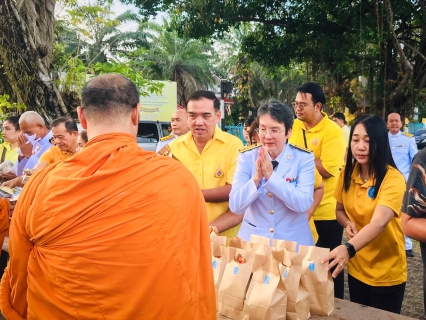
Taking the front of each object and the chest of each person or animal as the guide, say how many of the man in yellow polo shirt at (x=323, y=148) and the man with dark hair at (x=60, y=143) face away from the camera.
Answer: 0

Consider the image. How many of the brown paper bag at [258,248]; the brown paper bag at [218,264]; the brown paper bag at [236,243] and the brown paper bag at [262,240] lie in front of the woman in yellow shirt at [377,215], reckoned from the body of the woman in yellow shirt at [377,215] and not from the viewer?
4

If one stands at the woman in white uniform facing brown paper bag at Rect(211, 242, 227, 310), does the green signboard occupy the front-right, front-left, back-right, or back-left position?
back-right

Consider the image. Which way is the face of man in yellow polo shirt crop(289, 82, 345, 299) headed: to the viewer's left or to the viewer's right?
to the viewer's left

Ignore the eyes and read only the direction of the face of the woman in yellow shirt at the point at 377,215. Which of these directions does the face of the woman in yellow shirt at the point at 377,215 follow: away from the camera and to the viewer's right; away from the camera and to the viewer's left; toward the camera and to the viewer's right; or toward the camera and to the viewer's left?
toward the camera and to the viewer's left
